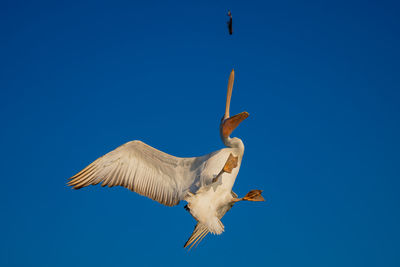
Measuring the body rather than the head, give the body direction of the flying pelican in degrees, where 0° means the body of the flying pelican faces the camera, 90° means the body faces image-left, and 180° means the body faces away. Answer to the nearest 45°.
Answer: approximately 315°
